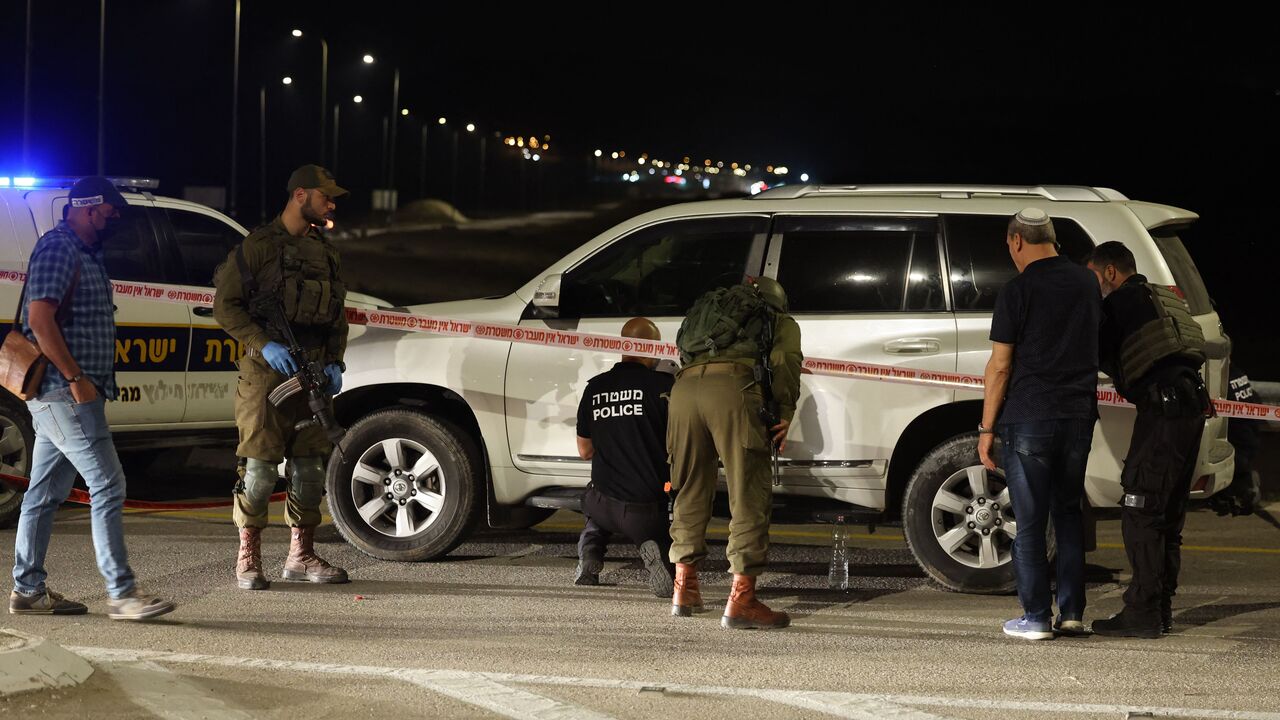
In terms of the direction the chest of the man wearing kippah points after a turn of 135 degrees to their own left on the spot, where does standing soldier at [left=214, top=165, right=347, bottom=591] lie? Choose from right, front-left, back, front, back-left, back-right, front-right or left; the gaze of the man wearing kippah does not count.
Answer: right

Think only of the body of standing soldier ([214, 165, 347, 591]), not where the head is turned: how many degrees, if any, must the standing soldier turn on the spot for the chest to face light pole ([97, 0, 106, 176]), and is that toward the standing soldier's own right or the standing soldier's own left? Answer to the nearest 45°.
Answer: approximately 135° to the standing soldier's own left

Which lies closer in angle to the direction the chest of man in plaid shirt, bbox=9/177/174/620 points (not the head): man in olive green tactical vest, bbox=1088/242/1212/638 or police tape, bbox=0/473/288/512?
the man in olive green tactical vest

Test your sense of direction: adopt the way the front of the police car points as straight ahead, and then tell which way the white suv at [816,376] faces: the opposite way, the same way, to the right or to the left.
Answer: the opposite way

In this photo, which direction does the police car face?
to the viewer's right

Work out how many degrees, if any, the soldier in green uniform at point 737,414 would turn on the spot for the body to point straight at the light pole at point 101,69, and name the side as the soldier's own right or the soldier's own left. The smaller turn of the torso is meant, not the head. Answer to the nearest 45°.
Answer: approximately 90° to the soldier's own left

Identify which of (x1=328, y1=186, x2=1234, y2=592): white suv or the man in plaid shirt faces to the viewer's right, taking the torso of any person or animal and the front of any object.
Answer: the man in plaid shirt

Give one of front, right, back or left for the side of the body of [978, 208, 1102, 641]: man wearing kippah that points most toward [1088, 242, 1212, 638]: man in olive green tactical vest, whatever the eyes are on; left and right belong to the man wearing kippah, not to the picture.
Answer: right

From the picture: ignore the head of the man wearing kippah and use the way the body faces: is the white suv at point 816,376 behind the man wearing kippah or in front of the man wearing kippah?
in front

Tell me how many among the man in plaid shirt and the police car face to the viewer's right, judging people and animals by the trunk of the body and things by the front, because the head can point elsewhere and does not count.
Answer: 2

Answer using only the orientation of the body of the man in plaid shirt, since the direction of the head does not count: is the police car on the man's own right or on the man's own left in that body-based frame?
on the man's own left

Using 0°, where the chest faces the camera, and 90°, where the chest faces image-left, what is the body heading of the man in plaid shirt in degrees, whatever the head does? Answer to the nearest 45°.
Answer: approximately 270°

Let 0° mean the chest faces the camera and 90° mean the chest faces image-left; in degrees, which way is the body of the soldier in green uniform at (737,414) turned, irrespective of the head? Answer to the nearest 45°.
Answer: approximately 225°

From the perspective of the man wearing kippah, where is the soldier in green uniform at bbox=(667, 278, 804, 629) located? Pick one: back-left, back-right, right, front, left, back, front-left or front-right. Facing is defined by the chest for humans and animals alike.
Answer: front-left

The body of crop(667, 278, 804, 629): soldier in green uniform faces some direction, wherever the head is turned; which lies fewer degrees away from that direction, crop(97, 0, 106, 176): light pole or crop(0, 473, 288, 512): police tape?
the light pole

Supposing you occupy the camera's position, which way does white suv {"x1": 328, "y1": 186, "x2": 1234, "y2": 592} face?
facing to the left of the viewer

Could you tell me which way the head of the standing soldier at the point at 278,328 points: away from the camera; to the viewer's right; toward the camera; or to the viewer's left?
to the viewer's right
